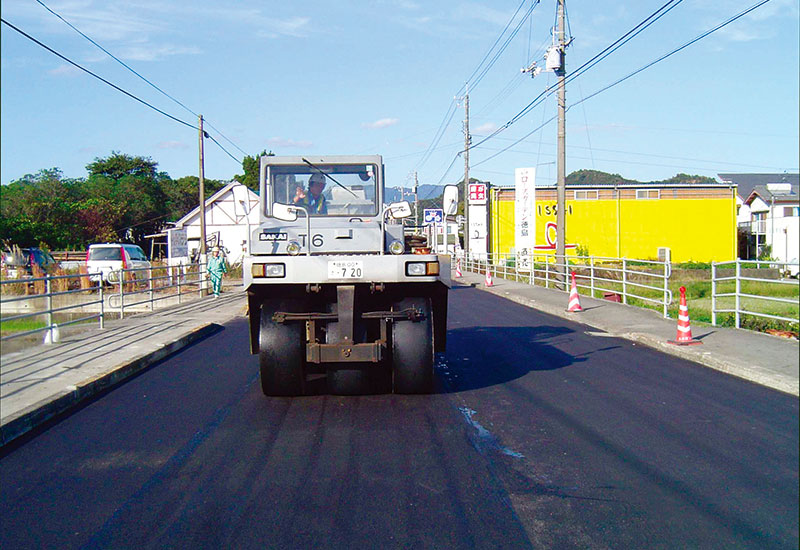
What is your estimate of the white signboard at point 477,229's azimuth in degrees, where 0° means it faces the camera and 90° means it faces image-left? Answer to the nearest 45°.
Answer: approximately 0°

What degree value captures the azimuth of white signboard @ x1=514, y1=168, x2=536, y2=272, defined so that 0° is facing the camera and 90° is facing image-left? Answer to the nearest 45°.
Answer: approximately 0°

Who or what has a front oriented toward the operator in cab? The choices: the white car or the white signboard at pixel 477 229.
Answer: the white signboard

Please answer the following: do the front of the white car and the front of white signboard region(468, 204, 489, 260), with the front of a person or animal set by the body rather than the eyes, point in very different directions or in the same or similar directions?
very different directions

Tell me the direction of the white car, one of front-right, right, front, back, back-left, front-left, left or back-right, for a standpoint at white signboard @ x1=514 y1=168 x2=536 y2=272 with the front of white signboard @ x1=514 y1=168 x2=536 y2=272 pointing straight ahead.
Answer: front-right

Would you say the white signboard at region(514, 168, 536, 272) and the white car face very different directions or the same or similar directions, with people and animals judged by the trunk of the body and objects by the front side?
very different directions
